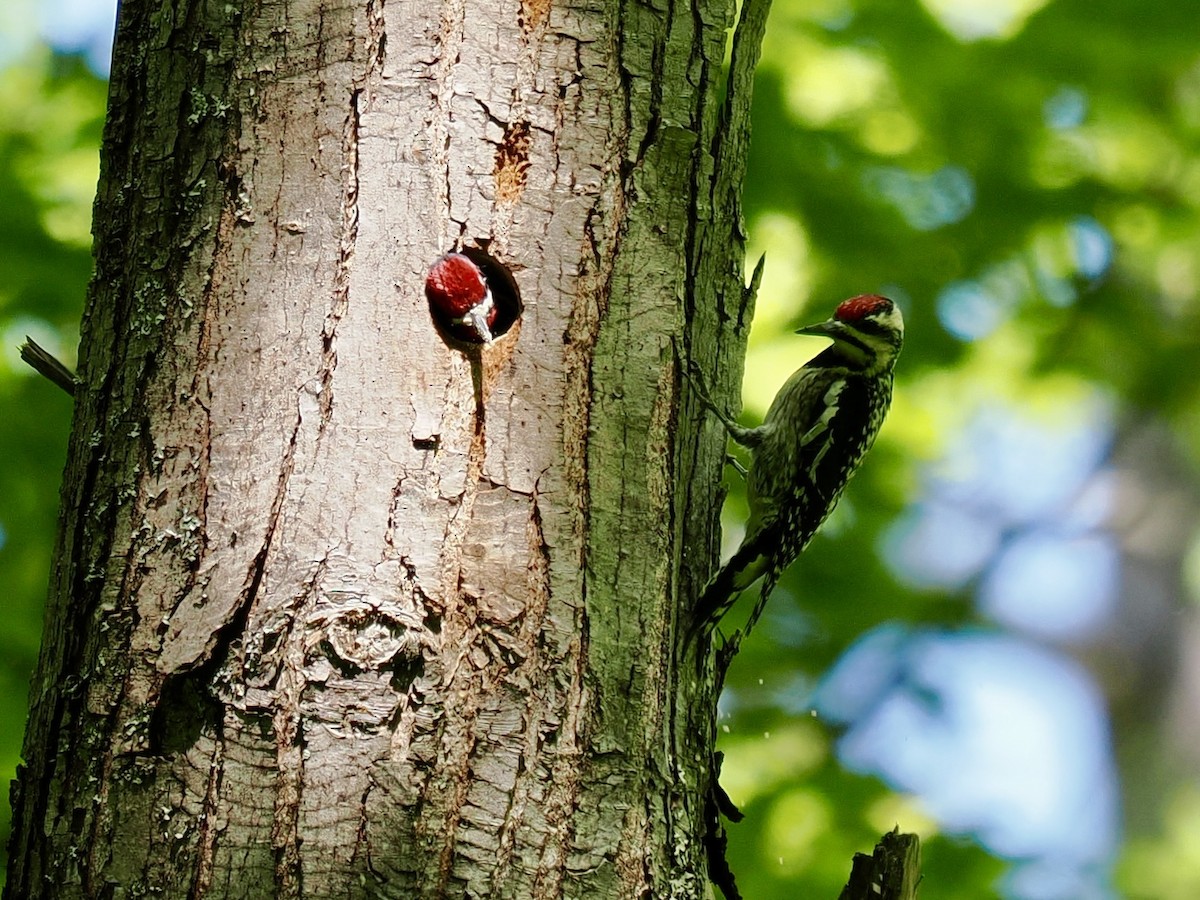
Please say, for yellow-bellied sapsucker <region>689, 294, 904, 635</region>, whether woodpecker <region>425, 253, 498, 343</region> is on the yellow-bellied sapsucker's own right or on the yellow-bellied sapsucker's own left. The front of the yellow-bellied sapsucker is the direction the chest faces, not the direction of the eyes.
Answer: on the yellow-bellied sapsucker's own left

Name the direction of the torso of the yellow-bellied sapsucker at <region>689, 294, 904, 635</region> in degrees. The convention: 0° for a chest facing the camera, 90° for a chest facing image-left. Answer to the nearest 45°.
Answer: approximately 90°
